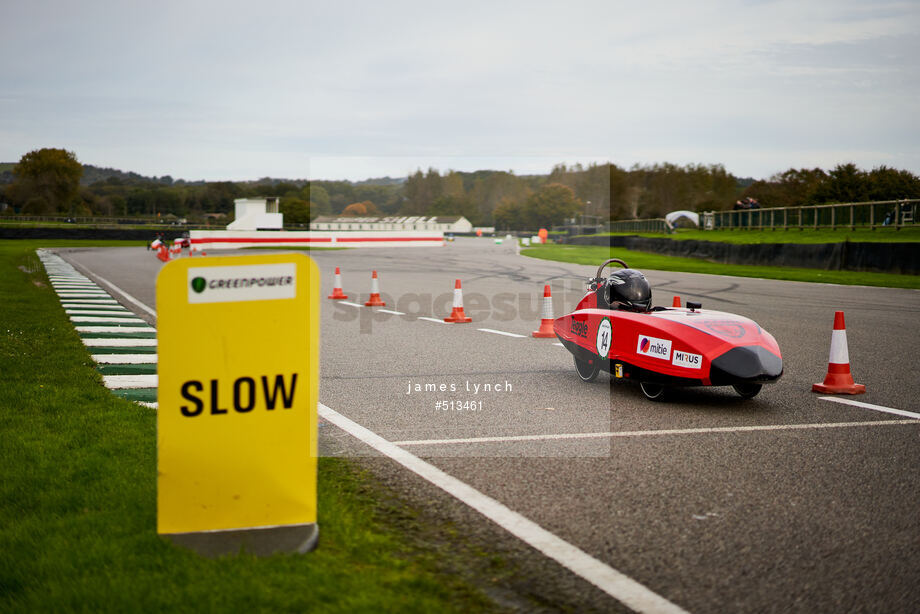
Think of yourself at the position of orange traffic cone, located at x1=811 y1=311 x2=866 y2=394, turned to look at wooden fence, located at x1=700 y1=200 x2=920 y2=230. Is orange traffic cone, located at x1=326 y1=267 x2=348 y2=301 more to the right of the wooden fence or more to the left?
left

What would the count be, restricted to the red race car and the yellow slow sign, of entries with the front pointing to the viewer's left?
0

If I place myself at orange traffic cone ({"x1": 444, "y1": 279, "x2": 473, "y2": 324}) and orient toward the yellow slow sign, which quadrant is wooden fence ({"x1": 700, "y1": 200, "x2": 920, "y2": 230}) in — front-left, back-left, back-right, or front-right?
back-left

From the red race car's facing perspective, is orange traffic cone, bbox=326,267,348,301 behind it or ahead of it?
behind

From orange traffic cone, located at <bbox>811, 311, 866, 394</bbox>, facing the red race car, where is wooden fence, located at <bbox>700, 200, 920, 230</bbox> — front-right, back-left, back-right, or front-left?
back-right

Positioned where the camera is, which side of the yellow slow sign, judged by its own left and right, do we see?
front

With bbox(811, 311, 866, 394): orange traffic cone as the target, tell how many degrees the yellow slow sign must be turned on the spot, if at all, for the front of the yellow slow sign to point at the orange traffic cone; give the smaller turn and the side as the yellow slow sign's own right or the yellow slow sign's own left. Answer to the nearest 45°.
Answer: approximately 135° to the yellow slow sign's own left

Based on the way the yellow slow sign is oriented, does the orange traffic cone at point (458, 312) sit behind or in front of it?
behind

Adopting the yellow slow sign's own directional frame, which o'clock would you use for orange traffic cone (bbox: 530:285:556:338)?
The orange traffic cone is roughly at 7 o'clock from the yellow slow sign.

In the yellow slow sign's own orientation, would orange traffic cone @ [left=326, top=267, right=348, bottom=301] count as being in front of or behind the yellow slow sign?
behind
